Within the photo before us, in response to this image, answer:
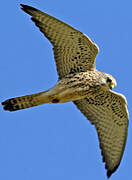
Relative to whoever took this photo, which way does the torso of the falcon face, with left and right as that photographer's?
facing to the right of the viewer
